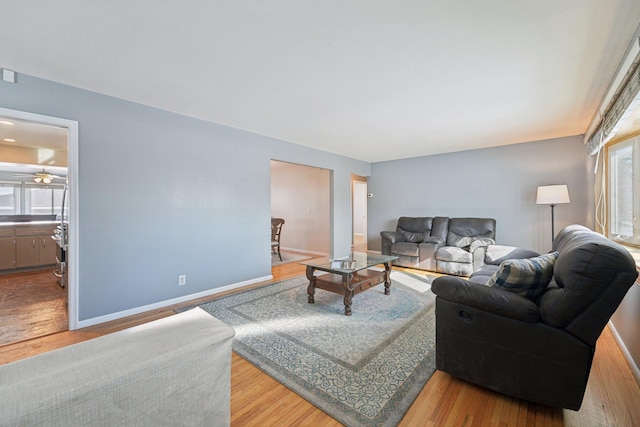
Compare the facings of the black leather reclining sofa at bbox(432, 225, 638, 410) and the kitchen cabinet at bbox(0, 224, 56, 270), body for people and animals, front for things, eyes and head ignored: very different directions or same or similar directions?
very different directions

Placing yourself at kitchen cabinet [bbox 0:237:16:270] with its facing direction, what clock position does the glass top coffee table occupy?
The glass top coffee table is roughly at 11 o'clock from the kitchen cabinet.

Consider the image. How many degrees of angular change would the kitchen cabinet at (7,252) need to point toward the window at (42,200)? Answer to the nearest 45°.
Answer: approximately 135° to its left

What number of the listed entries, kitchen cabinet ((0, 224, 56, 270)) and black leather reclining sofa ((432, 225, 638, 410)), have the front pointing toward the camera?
1

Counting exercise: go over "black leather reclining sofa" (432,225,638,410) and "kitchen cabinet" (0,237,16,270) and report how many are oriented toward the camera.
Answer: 1

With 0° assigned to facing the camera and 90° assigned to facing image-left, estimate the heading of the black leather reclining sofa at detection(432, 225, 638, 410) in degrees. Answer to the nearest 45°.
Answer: approximately 90°
